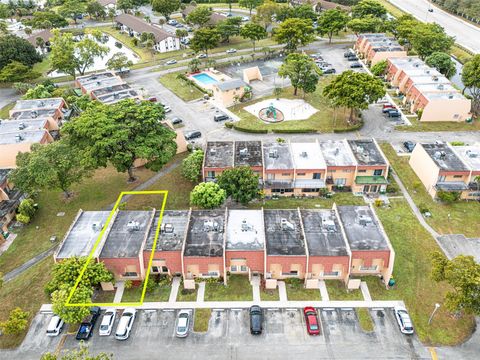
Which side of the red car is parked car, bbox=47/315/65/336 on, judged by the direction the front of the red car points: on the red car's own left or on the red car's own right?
on the red car's own left

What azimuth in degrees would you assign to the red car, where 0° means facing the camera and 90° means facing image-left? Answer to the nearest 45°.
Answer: approximately 180°

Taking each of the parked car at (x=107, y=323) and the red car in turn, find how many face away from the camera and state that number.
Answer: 2

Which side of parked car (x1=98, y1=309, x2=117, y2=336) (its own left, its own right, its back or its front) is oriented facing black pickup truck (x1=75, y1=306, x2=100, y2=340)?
left

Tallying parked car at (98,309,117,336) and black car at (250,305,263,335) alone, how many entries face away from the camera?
2

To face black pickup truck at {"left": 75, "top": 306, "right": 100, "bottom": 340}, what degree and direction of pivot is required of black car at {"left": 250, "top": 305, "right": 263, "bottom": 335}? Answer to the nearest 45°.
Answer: approximately 90° to its left

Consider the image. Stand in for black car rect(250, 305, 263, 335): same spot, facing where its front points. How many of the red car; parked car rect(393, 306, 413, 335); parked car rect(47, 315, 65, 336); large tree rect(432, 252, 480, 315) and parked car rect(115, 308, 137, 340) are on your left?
2

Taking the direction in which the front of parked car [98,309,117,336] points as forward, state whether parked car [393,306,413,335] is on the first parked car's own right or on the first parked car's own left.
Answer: on the first parked car's own right

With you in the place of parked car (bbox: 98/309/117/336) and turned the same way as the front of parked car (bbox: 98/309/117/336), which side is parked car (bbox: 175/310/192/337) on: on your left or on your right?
on your right

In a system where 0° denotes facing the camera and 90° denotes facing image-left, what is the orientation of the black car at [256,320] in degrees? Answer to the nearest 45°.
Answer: approximately 180°

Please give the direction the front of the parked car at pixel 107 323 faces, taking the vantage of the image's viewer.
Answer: facing away from the viewer

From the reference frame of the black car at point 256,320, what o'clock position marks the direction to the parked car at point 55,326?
The parked car is roughly at 9 o'clock from the black car.

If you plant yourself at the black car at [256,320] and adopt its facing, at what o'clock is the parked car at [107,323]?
The parked car is roughly at 9 o'clock from the black car.

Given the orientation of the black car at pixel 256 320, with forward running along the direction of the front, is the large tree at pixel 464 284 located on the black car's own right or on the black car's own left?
on the black car's own right
